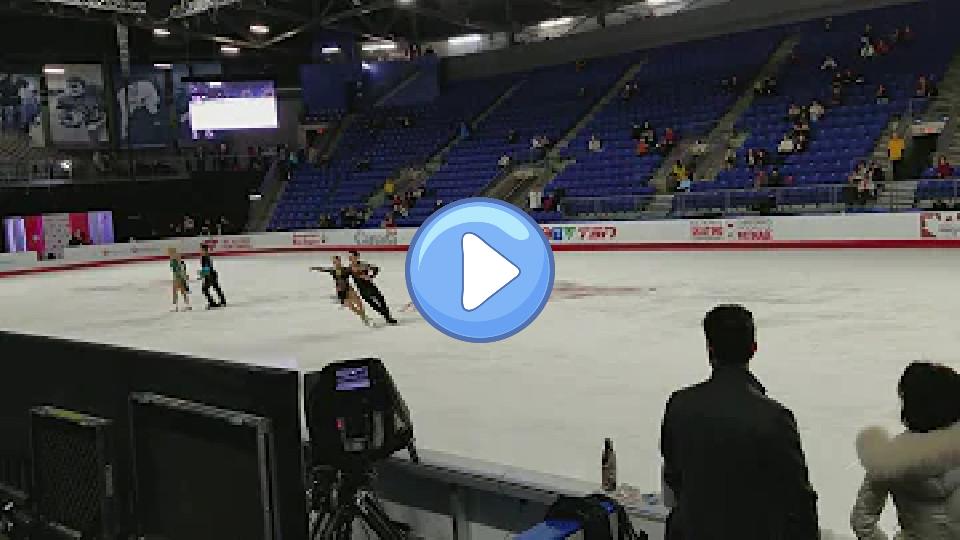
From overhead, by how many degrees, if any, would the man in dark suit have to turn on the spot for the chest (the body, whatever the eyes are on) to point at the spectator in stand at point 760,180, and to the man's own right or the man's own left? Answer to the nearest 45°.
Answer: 0° — they already face them

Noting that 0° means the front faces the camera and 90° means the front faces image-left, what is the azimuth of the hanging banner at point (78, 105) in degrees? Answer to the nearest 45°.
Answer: approximately 0°

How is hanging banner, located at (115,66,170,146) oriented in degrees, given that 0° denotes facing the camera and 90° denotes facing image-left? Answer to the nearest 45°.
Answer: approximately 0°

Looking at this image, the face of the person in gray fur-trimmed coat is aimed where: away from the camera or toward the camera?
away from the camera

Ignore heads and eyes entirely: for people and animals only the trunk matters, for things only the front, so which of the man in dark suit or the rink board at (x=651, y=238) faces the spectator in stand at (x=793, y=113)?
the man in dark suit

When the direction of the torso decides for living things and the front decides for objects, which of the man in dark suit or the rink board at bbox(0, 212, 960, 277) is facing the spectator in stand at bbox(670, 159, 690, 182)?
the man in dark suit

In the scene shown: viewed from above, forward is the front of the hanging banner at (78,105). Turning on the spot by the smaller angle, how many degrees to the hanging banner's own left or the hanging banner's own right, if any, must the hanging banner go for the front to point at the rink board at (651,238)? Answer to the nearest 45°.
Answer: approximately 45° to the hanging banner's own left

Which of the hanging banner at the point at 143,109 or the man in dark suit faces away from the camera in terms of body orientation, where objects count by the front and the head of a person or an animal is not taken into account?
the man in dark suit

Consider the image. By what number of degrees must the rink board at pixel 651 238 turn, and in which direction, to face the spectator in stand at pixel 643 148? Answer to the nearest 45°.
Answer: approximately 180°

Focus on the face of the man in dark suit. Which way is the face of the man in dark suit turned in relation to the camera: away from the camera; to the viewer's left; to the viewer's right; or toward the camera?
away from the camera

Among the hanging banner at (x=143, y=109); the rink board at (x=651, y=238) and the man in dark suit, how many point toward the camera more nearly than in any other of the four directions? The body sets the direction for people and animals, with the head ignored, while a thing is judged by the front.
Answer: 2

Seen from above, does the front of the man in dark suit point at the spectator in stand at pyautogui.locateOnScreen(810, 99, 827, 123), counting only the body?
yes

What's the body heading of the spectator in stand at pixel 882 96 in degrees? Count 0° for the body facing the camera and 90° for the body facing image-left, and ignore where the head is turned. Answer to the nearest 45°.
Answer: approximately 45°
